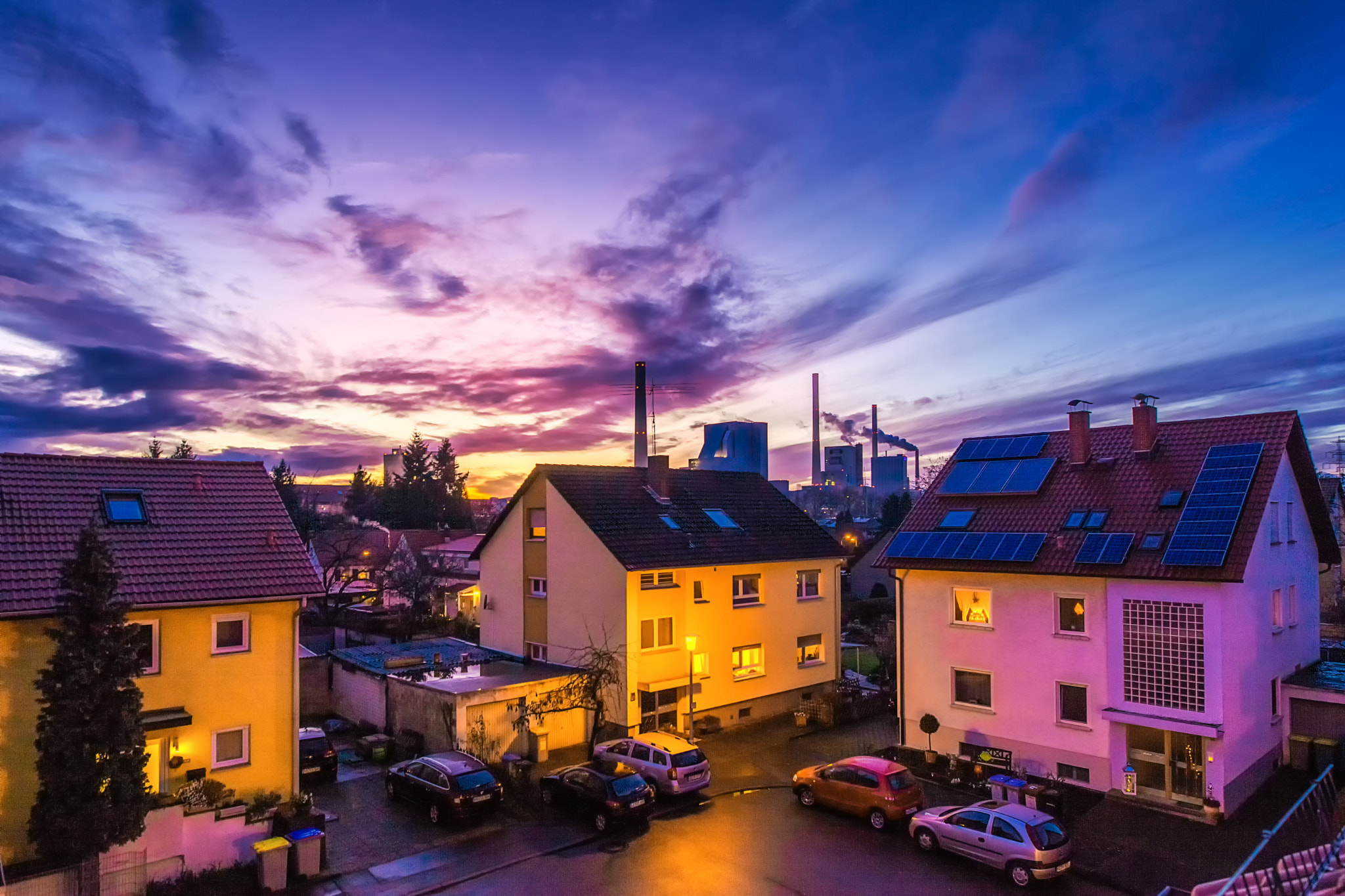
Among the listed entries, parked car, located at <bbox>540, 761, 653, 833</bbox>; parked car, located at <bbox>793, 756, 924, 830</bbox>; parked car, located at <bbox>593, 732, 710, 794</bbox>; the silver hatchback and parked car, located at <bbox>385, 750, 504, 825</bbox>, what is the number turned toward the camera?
0

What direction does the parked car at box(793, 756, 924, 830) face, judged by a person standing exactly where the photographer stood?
facing away from the viewer and to the left of the viewer

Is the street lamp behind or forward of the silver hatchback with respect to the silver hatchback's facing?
forward

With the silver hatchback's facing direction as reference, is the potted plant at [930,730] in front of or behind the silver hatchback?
in front

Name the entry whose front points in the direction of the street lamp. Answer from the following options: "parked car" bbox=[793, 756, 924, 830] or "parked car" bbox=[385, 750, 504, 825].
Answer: "parked car" bbox=[793, 756, 924, 830]

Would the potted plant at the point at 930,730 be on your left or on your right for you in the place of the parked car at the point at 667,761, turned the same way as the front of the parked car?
on your right

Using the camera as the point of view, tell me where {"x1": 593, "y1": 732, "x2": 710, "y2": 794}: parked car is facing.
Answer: facing away from the viewer and to the left of the viewer

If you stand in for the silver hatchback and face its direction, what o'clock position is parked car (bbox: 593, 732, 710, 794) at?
The parked car is roughly at 11 o'clock from the silver hatchback.

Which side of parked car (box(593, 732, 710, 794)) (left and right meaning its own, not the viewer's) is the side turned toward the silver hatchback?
back

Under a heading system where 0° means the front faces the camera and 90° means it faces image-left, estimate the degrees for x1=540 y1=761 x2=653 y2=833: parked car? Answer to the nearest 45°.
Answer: approximately 135°

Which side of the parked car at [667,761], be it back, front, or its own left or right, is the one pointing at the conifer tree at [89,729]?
left

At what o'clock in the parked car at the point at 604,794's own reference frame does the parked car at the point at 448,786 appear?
the parked car at the point at 448,786 is roughly at 11 o'clock from the parked car at the point at 604,794.
